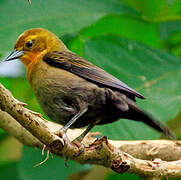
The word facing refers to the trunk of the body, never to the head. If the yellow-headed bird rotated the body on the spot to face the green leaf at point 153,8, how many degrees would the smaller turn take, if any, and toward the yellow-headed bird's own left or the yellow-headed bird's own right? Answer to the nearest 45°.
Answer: approximately 135° to the yellow-headed bird's own right

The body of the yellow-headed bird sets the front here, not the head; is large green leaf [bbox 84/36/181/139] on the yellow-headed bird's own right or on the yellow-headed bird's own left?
on the yellow-headed bird's own right

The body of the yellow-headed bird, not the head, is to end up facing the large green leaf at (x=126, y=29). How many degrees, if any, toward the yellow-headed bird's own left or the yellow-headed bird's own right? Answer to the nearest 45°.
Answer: approximately 90° to the yellow-headed bird's own right

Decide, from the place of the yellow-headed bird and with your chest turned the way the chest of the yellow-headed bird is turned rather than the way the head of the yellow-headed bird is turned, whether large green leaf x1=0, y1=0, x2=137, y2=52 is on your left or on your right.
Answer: on your right

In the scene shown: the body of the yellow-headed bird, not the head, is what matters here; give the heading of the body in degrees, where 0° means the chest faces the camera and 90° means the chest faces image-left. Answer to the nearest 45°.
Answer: approximately 90°
